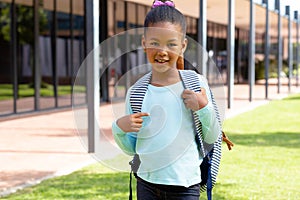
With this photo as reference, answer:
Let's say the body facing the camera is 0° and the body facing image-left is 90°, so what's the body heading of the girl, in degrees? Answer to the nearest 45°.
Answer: approximately 0°
